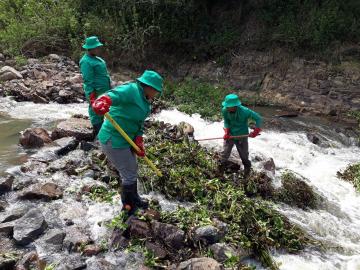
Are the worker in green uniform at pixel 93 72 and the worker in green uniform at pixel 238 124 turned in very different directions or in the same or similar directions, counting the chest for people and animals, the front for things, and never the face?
very different directions

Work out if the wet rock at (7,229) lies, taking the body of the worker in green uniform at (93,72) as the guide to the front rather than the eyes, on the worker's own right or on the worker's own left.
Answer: on the worker's own right

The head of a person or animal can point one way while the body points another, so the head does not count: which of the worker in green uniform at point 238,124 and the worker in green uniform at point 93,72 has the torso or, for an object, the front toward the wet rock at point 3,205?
the worker in green uniform at point 238,124

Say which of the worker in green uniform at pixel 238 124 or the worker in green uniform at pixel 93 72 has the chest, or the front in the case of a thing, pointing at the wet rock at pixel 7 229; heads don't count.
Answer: the worker in green uniform at pixel 238 124

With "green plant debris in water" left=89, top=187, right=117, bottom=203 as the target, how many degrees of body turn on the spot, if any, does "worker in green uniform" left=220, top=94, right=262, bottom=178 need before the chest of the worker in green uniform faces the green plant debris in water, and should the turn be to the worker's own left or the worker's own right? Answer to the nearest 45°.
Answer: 0° — they already face it

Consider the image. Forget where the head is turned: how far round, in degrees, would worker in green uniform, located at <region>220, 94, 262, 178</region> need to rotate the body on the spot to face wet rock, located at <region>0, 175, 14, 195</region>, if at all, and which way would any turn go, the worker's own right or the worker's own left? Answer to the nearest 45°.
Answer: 0° — they already face it

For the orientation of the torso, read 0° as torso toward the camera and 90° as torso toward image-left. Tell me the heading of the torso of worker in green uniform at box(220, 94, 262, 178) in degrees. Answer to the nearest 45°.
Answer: approximately 45°

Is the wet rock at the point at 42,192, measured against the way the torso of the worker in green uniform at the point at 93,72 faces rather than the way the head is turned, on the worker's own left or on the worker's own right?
on the worker's own right

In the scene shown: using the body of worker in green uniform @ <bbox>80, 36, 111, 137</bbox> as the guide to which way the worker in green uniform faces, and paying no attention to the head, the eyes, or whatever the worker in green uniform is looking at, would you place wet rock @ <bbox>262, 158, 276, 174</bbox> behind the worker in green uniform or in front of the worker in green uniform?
in front

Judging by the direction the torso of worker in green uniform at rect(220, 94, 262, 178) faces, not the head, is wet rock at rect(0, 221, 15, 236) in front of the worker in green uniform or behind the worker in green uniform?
in front

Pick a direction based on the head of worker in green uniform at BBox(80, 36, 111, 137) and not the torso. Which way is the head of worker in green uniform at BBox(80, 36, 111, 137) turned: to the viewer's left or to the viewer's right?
to the viewer's right
